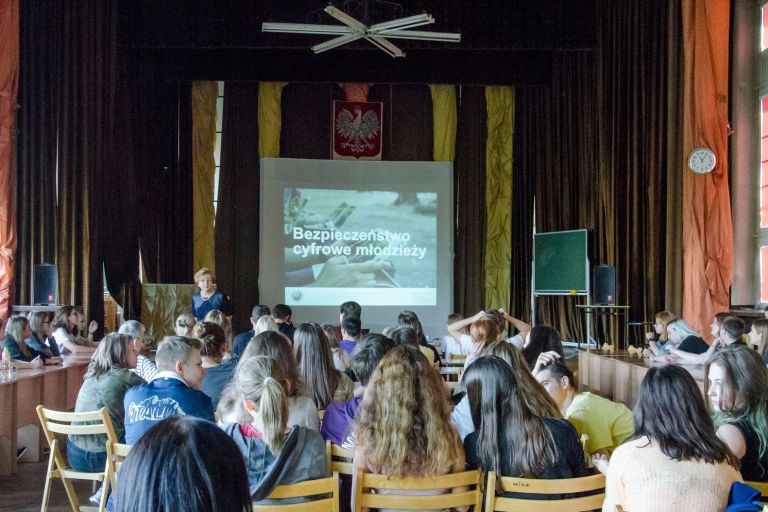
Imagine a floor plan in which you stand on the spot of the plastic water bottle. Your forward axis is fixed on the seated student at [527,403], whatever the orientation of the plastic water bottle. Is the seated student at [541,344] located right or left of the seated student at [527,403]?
left

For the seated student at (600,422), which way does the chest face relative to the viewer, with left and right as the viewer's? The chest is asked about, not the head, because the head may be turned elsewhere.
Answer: facing to the left of the viewer

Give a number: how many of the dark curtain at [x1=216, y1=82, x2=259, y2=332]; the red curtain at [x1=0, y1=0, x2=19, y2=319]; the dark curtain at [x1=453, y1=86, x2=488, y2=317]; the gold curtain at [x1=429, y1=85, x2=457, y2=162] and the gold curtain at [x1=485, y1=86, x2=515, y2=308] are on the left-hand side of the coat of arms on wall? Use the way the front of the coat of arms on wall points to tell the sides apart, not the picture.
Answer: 3

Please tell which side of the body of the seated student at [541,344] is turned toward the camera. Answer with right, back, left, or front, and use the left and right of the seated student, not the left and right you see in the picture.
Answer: back

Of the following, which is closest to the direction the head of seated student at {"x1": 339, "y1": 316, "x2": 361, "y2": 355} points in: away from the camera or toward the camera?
away from the camera

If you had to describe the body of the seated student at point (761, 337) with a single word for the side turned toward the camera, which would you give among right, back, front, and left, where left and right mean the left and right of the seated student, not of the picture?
left

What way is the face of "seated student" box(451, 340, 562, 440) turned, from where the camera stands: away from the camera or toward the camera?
away from the camera

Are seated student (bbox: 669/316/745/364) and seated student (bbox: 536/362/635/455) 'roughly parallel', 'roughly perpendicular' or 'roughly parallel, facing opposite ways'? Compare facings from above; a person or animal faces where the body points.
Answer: roughly parallel

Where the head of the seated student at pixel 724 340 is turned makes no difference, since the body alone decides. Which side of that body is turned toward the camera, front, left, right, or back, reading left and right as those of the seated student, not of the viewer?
left

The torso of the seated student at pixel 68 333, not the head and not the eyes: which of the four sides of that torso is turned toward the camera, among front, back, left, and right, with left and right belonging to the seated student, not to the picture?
right

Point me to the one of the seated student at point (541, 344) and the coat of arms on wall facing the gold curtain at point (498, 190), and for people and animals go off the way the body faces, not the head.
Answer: the seated student

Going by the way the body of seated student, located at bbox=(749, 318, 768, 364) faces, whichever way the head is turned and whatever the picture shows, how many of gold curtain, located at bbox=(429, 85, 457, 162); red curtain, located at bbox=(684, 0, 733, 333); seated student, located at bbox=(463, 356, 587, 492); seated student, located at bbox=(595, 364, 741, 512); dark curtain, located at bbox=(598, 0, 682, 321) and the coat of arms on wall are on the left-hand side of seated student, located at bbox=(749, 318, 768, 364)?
2

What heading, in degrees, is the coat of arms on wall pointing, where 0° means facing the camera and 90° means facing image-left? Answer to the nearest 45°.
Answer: approximately 0°

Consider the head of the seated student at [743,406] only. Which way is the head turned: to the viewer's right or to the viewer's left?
to the viewer's left

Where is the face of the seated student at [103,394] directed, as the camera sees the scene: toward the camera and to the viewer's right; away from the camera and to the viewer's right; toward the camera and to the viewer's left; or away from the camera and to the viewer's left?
away from the camera and to the viewer's right

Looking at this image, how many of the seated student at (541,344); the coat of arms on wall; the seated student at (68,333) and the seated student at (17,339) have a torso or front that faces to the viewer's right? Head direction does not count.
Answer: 2

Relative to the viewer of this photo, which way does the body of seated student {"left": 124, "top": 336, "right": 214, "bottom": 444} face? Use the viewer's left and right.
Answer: facing away from the viewer and to the right of the viewer

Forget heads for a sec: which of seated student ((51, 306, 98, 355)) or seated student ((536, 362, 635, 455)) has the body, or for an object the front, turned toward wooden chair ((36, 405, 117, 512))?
seated student ((536, 362, 635, 455))

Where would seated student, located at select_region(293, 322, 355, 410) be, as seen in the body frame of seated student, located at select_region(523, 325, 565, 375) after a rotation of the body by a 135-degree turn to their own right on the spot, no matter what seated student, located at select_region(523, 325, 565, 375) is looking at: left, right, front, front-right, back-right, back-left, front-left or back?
right

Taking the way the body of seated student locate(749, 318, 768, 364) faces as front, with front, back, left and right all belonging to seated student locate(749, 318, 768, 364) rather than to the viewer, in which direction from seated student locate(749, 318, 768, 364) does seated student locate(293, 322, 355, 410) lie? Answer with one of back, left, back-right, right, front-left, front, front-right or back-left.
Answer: front-left

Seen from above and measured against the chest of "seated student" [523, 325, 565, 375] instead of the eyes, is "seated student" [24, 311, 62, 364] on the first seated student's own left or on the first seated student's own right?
on the first seated student's own left

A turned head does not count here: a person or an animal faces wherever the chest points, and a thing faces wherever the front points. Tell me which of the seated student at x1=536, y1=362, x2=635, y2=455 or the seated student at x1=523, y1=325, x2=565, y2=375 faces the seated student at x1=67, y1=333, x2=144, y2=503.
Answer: the seated student at x1=536, y1=362, x2=635, y2=455
